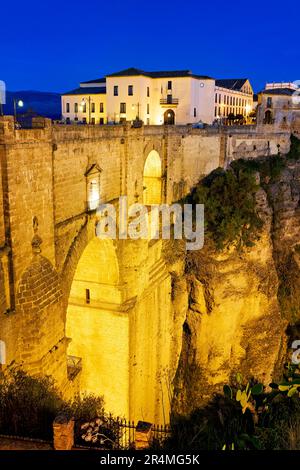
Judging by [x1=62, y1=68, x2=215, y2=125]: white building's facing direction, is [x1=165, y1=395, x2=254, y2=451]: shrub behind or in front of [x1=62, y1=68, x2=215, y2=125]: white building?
in front

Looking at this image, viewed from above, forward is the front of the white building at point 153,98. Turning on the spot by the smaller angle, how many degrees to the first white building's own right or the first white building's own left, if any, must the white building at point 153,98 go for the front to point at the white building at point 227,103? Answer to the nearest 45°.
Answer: approximately 135° to the first white building's own left

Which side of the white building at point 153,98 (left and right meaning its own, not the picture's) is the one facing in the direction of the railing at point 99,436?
front

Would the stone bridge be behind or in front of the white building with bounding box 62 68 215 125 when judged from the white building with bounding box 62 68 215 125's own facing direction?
in front

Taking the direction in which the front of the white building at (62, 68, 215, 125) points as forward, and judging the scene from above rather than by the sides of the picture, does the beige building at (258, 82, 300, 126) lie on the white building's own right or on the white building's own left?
on the white building's own left

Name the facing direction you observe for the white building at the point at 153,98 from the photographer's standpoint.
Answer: facing the viewer

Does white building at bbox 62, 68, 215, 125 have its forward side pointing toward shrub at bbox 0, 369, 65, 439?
yes

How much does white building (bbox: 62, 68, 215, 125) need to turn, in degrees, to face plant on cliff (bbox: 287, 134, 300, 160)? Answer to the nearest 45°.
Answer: approximately 45° to its left

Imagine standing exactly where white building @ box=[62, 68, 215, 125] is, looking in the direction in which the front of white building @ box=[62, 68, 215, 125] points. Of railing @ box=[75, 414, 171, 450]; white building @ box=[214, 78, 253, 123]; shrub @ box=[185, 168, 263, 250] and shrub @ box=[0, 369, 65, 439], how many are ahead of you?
3

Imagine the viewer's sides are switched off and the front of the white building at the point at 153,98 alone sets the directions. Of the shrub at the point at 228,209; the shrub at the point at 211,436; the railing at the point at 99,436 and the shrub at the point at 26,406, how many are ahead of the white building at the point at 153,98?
4
